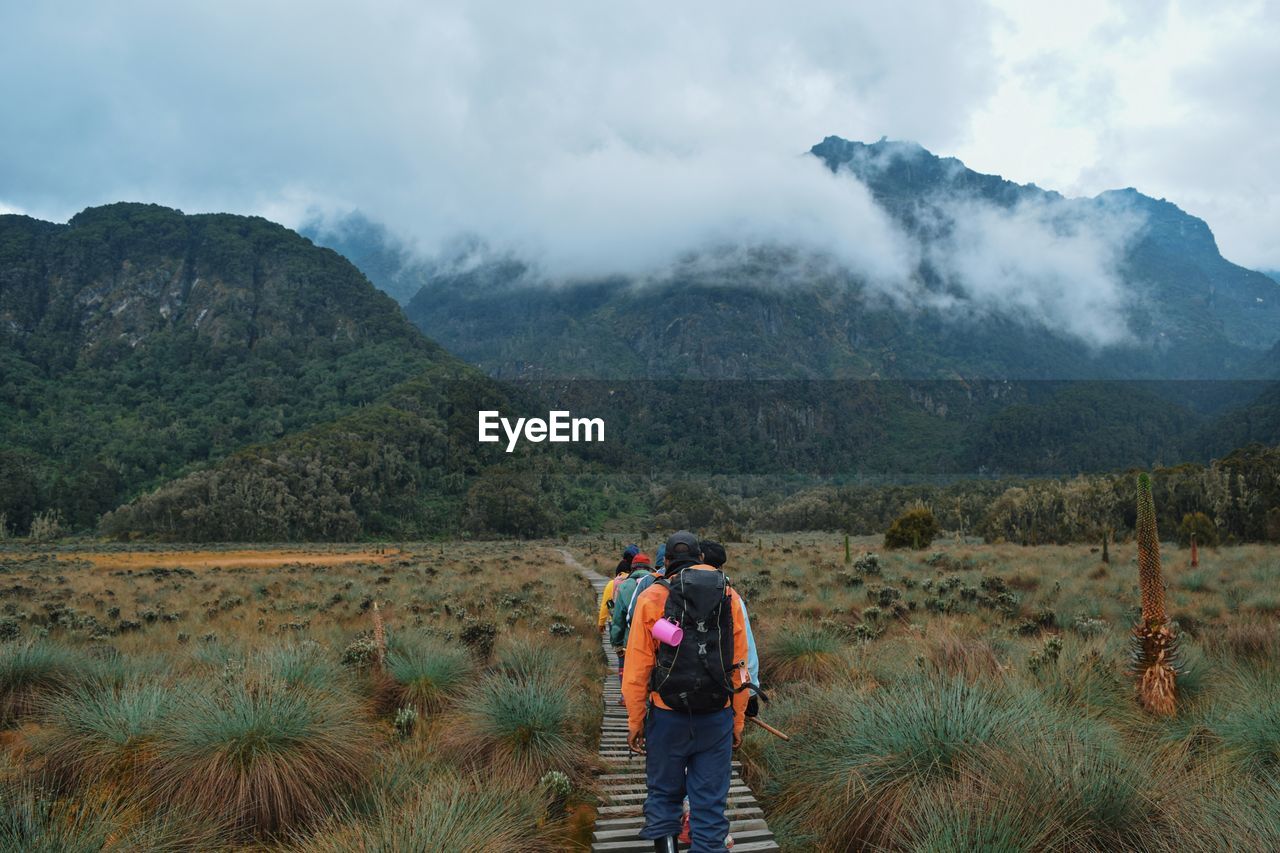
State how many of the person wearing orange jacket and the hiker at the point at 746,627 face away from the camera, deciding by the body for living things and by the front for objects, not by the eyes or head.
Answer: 2

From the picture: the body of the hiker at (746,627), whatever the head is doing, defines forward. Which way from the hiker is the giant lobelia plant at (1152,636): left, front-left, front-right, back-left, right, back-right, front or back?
front-right

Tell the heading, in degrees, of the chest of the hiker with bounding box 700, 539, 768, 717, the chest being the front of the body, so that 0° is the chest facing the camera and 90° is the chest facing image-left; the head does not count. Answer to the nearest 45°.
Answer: approximately 180°

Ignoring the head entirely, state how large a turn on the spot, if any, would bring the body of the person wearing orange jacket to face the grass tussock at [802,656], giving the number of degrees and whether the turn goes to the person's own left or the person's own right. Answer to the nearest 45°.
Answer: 0° — they already face it

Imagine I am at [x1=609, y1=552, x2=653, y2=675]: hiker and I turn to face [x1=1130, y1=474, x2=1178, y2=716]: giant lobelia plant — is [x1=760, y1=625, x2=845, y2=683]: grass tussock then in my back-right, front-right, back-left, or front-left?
front-left

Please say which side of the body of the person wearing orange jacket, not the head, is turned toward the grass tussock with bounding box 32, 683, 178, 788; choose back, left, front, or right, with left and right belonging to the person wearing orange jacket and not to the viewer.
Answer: left

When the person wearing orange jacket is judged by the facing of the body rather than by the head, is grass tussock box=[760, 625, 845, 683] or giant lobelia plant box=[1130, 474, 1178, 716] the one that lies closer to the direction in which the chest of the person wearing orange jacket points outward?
the grass tussock

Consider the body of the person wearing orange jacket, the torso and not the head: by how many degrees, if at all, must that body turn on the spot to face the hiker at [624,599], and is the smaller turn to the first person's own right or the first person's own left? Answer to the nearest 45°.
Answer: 0° — they already face them

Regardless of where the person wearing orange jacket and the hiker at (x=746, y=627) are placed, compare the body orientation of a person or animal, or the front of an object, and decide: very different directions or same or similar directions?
same or similar directions

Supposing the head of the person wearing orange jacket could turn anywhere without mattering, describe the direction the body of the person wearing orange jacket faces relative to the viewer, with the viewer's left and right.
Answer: facing away from the viewer
